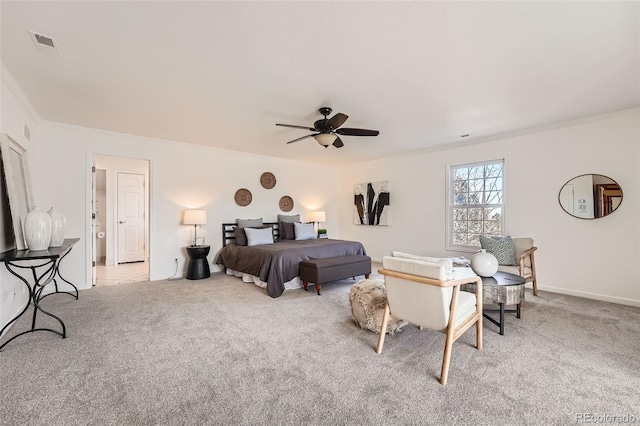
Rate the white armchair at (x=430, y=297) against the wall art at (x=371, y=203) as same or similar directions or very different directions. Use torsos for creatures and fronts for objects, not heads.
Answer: very different directions

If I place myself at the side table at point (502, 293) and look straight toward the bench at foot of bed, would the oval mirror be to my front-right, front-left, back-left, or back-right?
back-right

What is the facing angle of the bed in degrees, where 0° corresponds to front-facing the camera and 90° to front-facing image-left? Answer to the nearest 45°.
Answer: approximately 315°

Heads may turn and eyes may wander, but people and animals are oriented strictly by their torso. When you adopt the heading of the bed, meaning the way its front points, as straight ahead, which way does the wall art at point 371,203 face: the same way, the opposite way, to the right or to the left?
to the right

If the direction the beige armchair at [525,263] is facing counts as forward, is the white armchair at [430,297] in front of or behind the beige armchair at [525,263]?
in front

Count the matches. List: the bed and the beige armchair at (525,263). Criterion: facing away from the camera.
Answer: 0

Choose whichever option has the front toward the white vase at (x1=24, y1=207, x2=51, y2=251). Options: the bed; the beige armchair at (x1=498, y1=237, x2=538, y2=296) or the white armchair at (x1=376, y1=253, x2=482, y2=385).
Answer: the beige armchair at (x1=498, y1=237, x2=538, y2=296)

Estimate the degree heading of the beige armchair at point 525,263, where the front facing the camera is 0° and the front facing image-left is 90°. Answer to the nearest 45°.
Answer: approximately 45°
